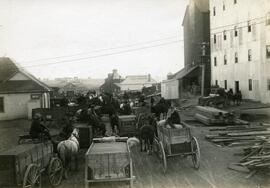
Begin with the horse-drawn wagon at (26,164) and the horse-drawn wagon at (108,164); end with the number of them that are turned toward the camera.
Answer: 0

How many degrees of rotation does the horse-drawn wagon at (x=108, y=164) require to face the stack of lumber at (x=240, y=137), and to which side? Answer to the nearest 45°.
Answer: approximately 45° to its right

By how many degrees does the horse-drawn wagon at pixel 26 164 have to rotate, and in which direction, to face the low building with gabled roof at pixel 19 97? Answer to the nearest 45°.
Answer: approximately 45° to its left

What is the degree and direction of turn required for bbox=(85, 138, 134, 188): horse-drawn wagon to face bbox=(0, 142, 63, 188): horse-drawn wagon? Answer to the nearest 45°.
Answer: approximately 90° to its left

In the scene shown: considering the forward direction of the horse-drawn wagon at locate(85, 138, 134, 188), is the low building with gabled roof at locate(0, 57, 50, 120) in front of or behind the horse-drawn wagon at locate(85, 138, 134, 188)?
in front

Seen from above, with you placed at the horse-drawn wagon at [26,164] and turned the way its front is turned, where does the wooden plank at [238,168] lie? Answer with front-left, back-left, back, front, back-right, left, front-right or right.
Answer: front-right

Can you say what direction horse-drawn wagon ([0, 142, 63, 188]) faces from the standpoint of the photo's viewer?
facing away from the viewer and to the right of the viewer

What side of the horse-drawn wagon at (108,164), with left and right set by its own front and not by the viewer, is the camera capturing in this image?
back
